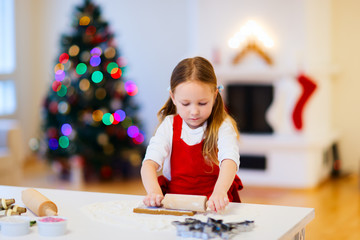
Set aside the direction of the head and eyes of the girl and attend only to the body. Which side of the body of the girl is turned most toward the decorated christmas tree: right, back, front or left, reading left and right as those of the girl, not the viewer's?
back

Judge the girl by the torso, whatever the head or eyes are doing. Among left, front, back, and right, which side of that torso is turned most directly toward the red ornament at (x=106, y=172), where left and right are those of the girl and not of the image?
back

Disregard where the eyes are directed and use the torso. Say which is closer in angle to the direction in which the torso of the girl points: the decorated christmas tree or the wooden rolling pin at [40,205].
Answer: the wooden rolling pin

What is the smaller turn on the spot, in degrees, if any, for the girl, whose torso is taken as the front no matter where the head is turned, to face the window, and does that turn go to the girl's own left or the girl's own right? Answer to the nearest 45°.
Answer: approximately 135° to the girl's own right

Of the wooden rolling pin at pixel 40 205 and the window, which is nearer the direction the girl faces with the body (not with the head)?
the wooden rolling pin

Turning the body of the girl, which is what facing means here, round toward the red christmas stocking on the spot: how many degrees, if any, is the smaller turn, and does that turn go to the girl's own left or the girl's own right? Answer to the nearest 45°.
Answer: approximately 180°

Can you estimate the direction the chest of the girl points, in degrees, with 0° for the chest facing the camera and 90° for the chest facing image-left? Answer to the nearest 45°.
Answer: approximately 0°

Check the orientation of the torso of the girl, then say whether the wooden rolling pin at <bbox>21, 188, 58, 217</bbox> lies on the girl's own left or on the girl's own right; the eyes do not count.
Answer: on the girl's own right
